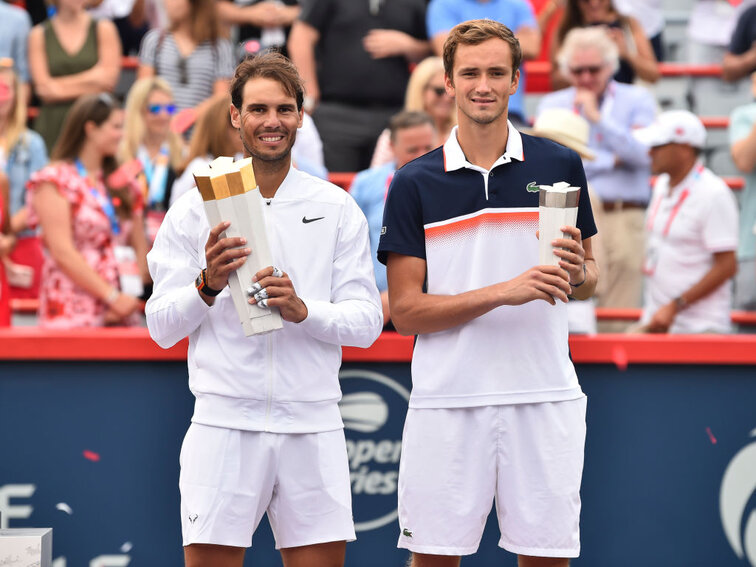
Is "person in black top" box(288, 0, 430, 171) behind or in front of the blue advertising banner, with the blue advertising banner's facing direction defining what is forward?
behind

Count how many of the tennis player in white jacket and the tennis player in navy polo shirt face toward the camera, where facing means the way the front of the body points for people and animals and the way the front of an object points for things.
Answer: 2

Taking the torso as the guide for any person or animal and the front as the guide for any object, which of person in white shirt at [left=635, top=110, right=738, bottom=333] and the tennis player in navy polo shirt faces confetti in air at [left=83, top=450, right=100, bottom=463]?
the person in white shirt

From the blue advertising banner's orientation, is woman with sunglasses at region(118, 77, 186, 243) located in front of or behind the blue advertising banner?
behind

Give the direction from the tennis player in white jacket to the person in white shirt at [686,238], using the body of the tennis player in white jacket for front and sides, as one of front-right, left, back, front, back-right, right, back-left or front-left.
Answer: back-left

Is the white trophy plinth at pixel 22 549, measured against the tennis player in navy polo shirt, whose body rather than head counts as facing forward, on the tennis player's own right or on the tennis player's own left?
on the tennis player's own right

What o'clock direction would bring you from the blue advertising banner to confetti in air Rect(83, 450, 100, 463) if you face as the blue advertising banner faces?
The confetti in air is roughly at 3 o'clock from the blue advertising banner.

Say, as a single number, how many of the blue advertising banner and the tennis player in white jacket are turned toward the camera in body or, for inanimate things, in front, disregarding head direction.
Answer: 2
